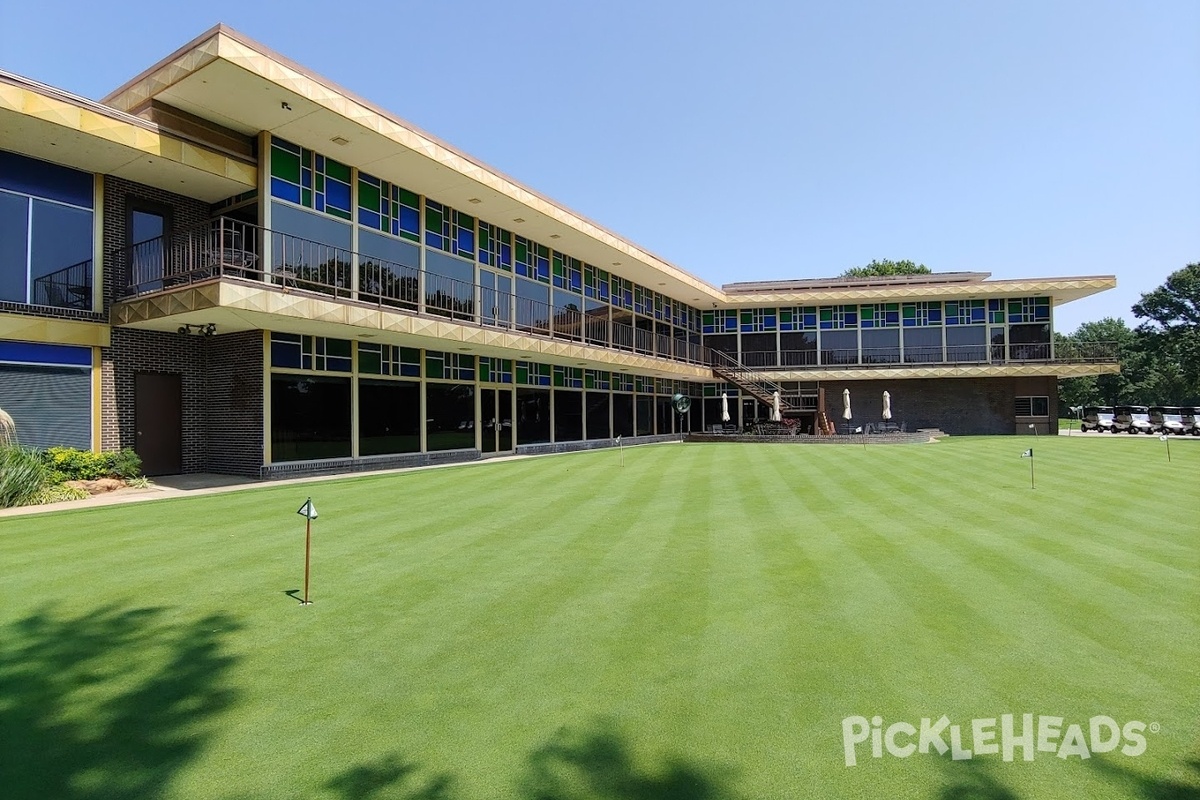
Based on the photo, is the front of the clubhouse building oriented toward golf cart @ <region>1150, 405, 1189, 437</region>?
no

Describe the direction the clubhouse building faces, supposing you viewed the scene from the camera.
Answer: facing the viewer and to the right of the viewer

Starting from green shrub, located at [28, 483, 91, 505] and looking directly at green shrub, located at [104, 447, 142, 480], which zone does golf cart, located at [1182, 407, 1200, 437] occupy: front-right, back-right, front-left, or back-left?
front-right

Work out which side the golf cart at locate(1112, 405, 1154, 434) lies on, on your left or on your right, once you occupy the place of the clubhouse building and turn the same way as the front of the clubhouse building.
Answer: on your left

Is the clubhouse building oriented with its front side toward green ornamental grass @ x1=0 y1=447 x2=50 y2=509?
no

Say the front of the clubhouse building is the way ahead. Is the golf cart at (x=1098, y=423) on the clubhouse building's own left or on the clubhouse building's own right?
on the clubhouse building's own left

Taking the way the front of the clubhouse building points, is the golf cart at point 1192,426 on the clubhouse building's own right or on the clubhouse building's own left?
on the clubhouse building's own left
